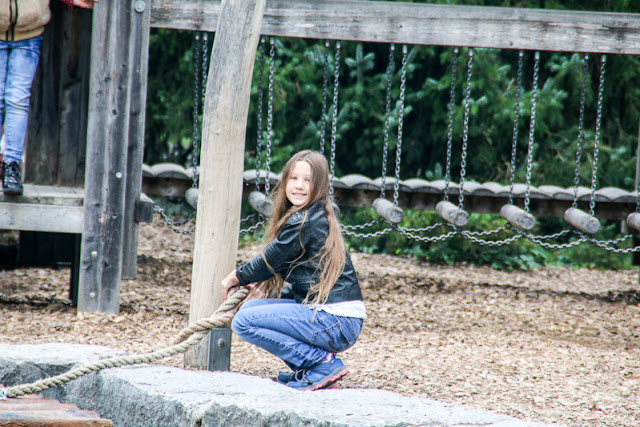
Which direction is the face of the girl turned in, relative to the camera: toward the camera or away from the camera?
toward the camera

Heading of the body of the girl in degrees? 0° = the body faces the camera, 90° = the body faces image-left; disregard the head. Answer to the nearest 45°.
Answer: approximately 90°
